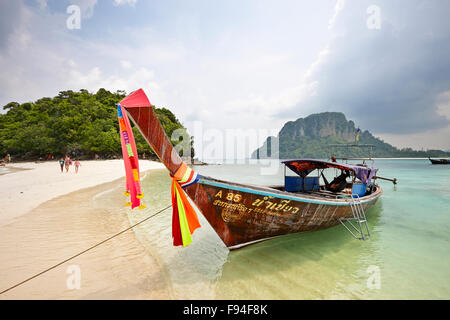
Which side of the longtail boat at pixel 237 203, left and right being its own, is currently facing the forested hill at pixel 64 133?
right

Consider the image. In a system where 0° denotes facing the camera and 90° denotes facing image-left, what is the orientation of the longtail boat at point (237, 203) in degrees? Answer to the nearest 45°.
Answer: approximately 45°
